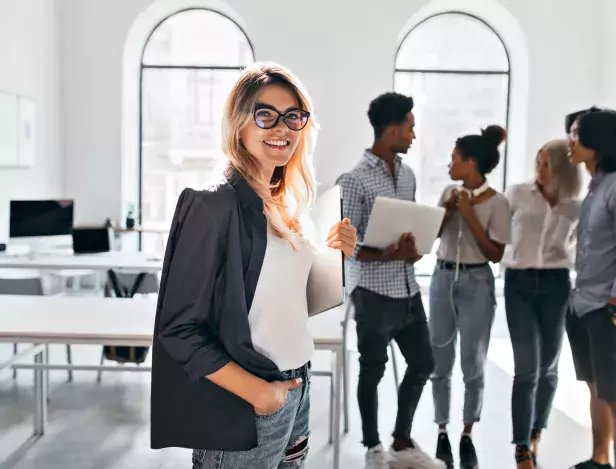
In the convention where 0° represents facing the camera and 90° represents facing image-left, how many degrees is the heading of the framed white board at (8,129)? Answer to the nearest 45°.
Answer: approximately 315°

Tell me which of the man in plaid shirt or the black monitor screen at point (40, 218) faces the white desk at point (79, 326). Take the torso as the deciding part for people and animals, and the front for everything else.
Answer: the black monitor screen

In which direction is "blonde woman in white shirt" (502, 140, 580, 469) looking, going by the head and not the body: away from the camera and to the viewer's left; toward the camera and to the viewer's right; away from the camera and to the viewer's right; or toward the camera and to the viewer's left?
toward the camera and to the viewer's left

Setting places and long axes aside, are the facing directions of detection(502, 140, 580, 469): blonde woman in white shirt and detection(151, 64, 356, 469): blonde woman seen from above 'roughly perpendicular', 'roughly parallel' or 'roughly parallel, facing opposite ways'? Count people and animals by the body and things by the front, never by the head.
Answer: roughly perpendicular

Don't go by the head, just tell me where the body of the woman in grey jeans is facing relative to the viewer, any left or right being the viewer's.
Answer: facing the viewer and to the left of the viewer

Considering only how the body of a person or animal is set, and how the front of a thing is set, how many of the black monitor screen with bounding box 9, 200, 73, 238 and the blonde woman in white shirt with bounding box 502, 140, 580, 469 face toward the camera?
2

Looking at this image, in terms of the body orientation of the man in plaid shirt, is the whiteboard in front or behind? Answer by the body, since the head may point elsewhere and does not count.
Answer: behind

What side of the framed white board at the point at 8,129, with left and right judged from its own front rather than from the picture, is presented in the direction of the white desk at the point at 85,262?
front

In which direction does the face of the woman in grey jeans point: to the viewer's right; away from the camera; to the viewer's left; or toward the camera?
to the viewer's left

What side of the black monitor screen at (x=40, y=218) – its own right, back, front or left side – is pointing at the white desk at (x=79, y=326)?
front

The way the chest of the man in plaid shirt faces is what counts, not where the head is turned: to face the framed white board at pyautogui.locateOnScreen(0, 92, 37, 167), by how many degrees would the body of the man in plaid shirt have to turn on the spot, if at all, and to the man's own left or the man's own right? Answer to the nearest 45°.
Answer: approximately 180°

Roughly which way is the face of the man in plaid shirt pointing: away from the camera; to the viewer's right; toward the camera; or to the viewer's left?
to the viewer's right

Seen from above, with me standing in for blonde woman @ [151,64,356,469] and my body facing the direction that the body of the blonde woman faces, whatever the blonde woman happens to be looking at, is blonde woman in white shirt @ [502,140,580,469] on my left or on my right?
on my left

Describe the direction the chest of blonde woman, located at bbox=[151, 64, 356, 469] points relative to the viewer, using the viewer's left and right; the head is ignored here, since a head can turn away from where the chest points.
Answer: facing the viewer and to the right of the viewer
